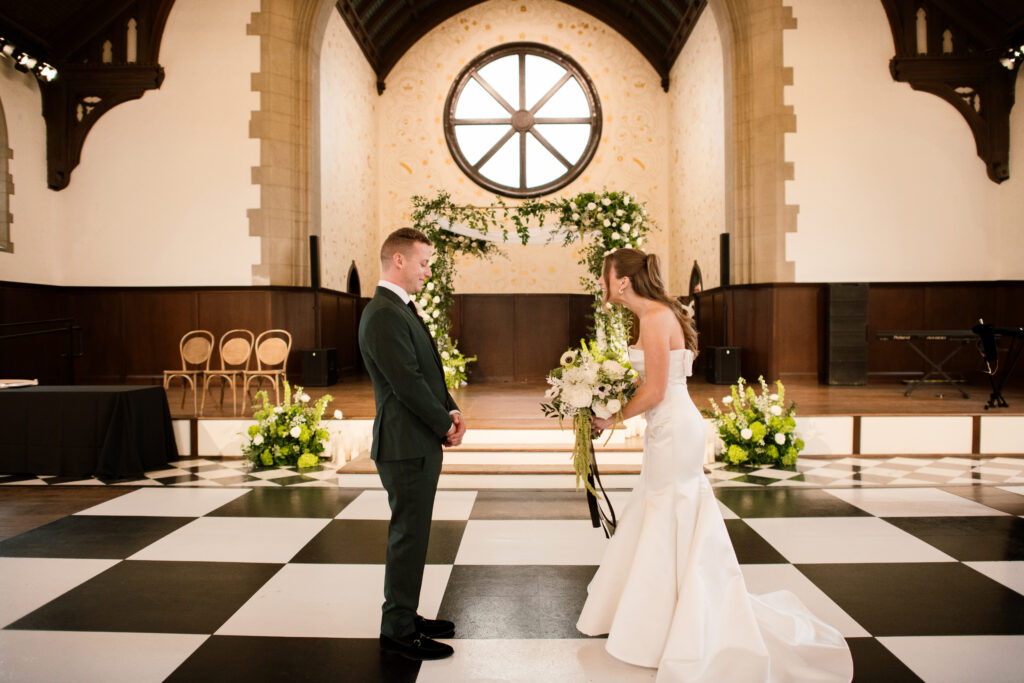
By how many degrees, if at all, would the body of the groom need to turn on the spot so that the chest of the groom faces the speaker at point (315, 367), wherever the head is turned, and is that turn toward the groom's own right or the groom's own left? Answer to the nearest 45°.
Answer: approximately 90° to the groom's own left

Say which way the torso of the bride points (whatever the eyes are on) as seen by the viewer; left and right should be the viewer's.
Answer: facing to the left of the viewer

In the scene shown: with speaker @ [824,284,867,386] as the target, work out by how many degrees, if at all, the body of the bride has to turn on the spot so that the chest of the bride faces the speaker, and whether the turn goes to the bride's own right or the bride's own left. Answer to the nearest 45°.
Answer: approximately 90° to the bride's own right

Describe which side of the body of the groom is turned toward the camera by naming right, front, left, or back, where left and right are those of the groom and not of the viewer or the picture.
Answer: right

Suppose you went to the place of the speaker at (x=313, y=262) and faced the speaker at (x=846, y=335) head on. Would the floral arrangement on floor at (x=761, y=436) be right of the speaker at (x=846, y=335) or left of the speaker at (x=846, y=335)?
right

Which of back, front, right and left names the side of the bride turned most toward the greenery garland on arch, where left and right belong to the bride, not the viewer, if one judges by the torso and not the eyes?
right

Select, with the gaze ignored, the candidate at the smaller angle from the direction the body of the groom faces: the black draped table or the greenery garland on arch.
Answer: the greenery garland on arch

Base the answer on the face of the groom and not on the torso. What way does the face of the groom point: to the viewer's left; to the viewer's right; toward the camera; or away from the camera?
to the viewer's right

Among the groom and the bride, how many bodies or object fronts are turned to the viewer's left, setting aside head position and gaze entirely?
1

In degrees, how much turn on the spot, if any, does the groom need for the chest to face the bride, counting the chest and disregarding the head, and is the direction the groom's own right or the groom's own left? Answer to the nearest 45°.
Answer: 0° — they already face them
